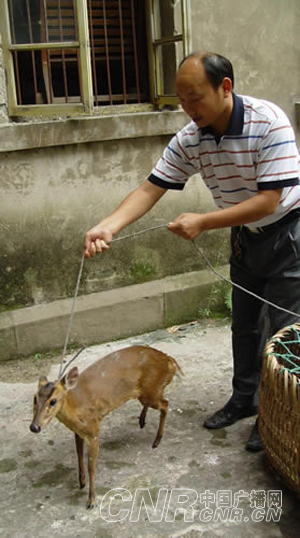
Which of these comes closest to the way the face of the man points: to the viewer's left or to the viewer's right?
to the viewer's left

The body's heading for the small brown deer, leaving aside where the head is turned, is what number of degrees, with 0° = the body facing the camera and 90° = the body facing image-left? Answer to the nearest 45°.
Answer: approximately 45°

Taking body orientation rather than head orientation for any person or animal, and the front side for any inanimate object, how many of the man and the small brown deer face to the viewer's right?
0

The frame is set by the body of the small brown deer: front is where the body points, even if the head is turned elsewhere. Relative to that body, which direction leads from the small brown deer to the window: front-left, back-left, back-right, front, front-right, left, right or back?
back-right

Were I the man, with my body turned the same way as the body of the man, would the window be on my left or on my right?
on my right

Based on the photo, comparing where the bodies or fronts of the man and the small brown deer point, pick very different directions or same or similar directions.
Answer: same or similar directions
